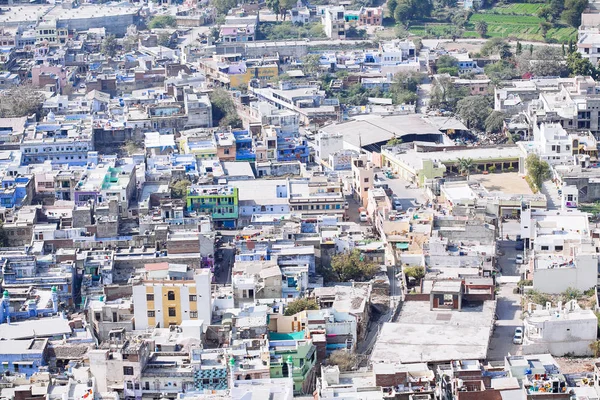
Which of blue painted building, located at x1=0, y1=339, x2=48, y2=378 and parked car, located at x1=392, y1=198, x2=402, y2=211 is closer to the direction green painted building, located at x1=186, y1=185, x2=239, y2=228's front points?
the blue painted building

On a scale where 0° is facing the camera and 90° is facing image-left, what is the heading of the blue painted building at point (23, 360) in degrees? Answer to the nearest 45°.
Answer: approximately 0°

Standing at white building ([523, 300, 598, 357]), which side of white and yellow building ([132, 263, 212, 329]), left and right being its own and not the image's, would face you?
left

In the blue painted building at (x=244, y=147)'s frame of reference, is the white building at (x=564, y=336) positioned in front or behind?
in front

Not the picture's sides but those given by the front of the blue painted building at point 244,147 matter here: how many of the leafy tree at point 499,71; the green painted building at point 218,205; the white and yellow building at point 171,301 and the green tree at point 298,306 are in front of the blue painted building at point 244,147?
3

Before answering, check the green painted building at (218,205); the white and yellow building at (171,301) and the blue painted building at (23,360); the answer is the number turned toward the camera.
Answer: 3

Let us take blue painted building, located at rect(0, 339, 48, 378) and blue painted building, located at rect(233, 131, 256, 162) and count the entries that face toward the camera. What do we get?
2
